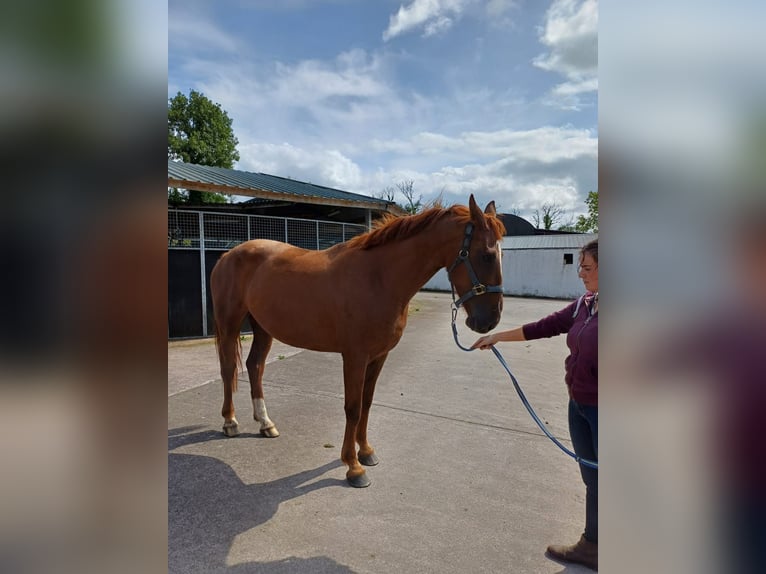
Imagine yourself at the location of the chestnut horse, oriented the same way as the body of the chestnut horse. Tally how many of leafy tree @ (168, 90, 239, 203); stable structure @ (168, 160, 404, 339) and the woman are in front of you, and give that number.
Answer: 1

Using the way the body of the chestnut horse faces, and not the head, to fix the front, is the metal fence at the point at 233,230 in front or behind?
behind

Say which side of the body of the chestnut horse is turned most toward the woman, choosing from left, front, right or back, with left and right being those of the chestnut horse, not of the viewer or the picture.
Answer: front

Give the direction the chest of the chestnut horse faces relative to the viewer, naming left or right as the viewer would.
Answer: facing the viewer and to the right of the viewer

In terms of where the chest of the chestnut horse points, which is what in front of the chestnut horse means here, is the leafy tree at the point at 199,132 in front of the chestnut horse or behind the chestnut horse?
behind

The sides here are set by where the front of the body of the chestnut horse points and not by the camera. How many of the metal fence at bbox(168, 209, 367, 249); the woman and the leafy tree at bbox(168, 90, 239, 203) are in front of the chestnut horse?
1

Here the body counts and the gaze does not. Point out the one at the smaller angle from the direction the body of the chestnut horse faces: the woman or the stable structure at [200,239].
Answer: the woman

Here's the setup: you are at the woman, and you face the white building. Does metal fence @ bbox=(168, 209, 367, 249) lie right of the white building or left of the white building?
left

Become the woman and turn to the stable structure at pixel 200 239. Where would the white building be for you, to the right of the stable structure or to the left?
right
